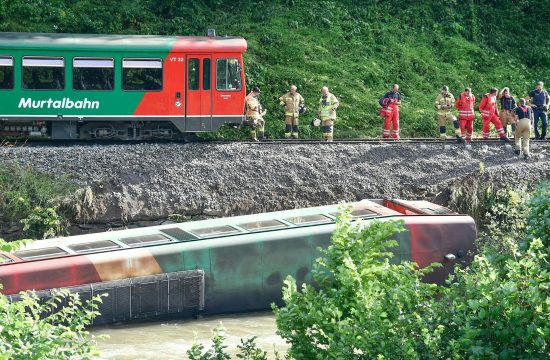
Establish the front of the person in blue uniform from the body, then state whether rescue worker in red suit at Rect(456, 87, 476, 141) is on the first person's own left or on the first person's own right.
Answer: on the first person's own right

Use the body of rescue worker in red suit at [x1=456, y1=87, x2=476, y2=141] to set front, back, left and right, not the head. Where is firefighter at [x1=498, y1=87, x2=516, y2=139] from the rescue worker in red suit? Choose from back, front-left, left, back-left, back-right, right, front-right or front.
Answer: back-left

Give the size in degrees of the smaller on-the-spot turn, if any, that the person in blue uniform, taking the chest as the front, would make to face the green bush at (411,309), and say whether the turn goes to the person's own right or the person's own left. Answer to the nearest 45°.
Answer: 0° — they already face it

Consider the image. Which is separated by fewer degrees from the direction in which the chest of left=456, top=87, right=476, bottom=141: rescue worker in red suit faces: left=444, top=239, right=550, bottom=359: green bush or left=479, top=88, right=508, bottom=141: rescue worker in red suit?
the green bush

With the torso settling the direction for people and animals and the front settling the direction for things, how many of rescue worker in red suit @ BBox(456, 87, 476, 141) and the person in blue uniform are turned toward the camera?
2

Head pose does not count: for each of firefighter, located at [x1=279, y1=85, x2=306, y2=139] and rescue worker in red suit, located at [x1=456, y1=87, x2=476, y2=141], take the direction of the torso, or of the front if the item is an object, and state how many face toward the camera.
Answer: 2

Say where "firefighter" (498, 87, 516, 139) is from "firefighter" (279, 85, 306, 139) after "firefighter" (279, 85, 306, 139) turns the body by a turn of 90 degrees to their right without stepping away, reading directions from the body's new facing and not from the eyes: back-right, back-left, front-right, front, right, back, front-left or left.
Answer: back

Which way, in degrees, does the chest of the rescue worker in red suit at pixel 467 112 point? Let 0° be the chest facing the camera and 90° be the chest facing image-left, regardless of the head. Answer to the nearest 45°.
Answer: approximately 0°

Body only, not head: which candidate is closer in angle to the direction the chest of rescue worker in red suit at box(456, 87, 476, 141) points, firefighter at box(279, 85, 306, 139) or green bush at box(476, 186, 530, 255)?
the green bush

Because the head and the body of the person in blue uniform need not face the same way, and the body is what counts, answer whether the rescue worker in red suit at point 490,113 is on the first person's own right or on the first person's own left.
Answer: on the first person's own right
